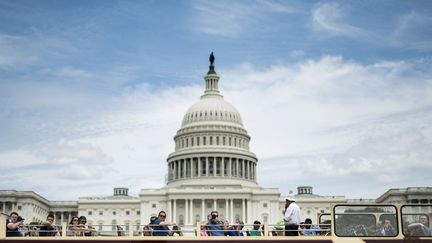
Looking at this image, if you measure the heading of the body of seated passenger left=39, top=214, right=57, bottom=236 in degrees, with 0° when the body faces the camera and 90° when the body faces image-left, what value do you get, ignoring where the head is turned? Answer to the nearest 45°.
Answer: approximately 315°

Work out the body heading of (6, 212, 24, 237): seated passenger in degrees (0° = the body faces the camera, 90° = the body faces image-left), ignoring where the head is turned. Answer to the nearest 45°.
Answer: approximately 315°

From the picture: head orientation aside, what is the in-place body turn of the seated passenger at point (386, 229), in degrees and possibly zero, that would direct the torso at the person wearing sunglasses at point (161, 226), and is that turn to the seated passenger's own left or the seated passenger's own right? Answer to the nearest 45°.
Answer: approximately 135° to the seated passenger's own right

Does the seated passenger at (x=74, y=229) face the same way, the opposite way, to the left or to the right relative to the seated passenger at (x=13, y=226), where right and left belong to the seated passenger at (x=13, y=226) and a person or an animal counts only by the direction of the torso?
the same way

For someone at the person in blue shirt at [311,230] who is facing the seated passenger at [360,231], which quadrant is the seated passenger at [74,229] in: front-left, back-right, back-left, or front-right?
back-right

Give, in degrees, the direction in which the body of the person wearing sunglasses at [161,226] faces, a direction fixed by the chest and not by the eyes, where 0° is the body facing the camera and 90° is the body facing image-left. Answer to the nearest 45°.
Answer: approximately 315°

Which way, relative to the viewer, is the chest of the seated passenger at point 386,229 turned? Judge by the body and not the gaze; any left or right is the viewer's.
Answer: facing the viewer and to the right of the viewer

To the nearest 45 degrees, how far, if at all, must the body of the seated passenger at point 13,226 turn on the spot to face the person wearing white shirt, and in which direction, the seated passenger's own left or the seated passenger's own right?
approximately 45° to the seated passenger's own left

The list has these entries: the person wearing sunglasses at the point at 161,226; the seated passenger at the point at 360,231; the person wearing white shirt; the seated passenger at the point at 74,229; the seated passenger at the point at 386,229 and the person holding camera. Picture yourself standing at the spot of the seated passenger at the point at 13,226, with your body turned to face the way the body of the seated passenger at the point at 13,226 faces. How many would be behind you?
0

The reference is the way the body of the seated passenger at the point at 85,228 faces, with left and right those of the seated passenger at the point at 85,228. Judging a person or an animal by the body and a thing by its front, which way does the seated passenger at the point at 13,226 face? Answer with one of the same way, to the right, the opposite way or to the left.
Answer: the same way

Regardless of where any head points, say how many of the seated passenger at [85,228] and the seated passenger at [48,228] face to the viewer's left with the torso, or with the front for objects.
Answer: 0

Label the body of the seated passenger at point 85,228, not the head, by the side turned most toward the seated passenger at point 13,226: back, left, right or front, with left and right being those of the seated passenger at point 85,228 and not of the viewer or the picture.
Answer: right

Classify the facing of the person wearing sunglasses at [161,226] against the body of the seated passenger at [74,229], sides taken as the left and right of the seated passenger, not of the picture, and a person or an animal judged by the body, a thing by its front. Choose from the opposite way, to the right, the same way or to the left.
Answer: the same way

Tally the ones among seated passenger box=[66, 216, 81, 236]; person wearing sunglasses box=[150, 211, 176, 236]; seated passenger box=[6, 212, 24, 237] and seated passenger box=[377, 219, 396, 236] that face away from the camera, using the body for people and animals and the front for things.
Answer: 0
